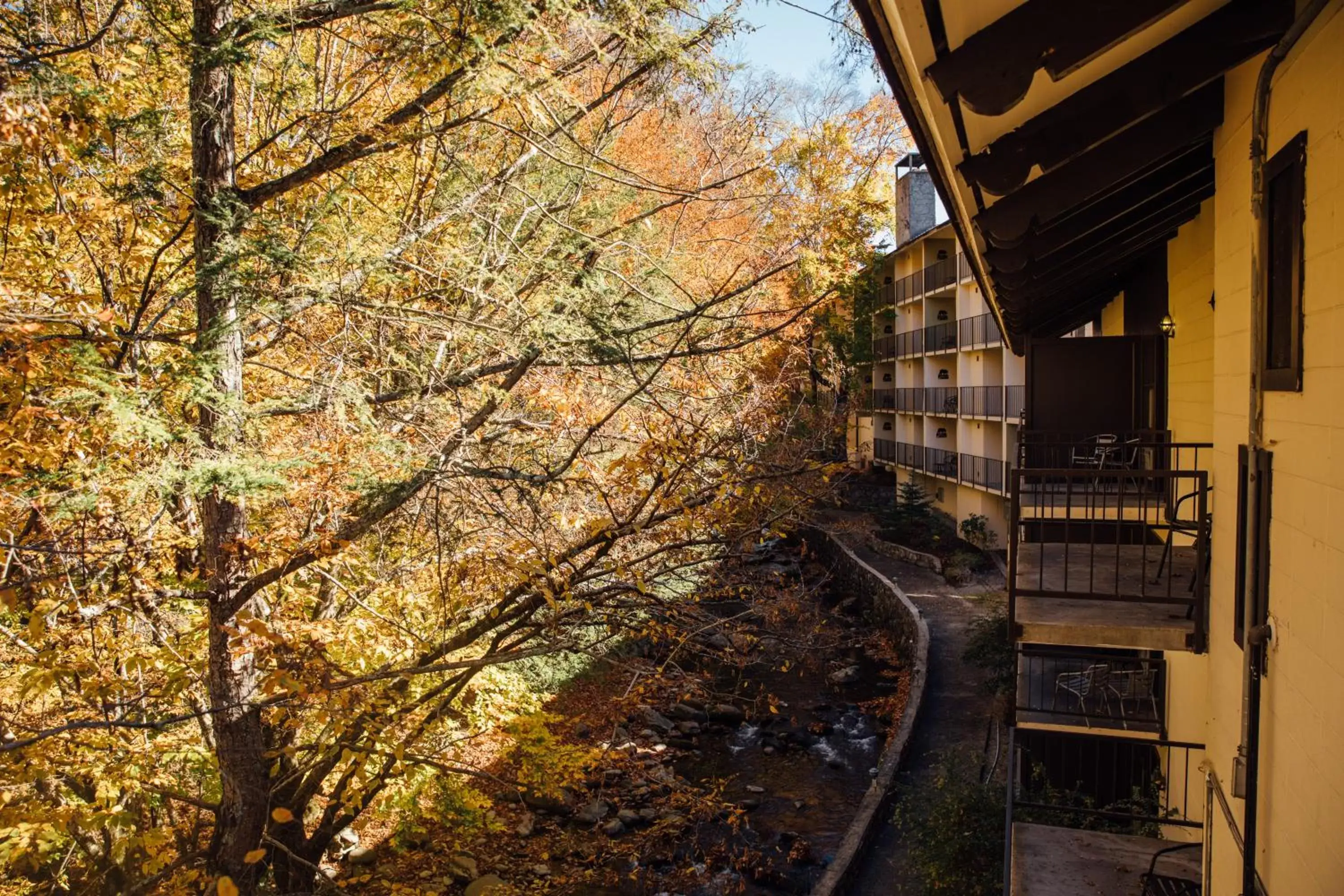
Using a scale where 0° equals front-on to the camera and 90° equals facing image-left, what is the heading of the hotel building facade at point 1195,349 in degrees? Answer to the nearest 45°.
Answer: approximately 90°

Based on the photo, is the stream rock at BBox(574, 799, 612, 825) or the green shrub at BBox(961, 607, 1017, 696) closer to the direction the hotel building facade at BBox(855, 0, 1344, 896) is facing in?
the stream rock

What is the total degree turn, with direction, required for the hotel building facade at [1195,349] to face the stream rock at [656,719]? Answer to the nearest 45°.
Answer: approximately 45° to its right

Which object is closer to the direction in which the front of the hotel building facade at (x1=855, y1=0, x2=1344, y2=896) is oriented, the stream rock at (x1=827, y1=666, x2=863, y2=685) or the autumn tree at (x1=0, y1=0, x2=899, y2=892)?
the autumn tree
